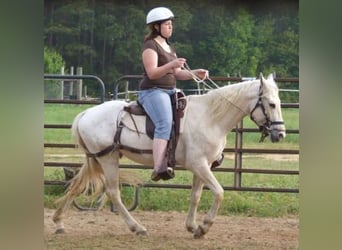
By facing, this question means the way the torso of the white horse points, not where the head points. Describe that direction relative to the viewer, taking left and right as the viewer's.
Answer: facing to the right of the viewer
